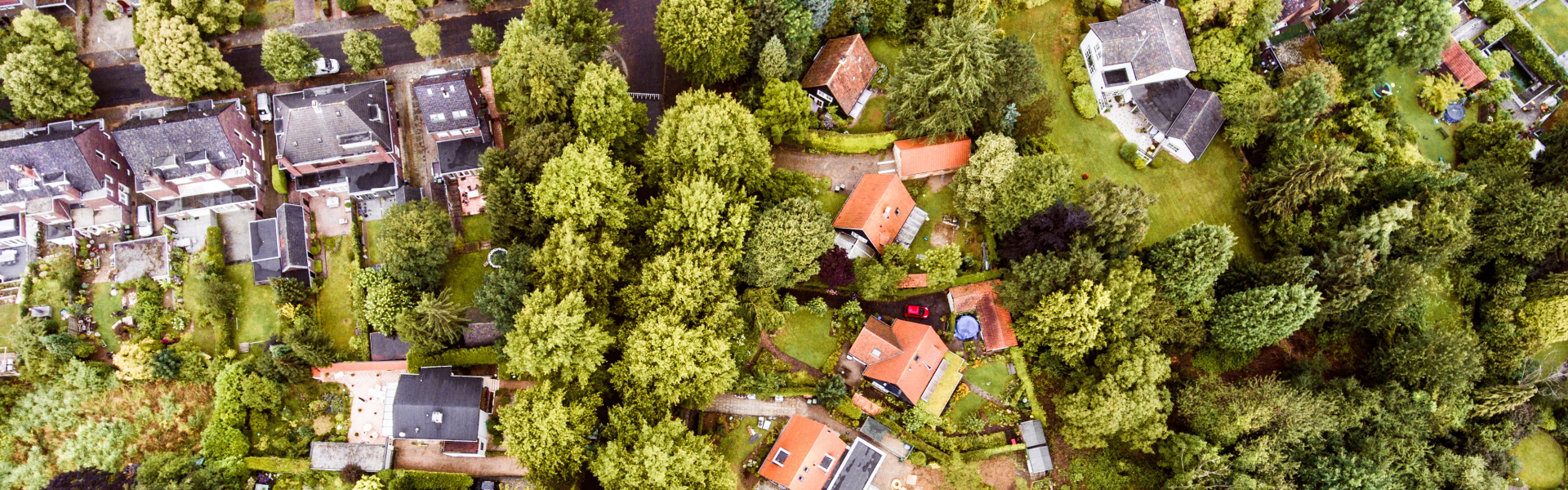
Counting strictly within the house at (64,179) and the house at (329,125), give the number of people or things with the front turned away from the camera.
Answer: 2

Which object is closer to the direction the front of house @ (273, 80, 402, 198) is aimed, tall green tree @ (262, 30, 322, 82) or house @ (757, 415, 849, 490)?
the tall green tree

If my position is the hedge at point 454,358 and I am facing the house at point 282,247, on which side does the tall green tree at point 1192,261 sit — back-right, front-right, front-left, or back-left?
back-right

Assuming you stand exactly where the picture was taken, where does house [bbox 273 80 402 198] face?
facing away from the viewer

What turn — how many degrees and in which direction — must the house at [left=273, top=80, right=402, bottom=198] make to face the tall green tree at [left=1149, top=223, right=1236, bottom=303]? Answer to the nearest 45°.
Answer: approximately 135° to its right

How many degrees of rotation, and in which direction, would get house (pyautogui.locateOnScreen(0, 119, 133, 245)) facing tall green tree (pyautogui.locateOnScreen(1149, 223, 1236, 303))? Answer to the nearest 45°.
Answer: approximately 135° to its right

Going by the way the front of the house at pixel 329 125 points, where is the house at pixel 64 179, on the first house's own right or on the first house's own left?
on the first house's own left

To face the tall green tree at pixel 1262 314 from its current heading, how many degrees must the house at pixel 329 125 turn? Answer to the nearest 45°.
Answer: approximately 135° to its right

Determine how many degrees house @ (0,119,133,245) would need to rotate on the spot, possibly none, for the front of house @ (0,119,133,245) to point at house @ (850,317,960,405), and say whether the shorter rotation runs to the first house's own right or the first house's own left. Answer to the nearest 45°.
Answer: approximately 135° to the first house's own right

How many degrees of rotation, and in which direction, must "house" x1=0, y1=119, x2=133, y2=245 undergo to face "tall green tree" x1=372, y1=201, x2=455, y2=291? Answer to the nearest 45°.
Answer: approximately 135° to its right

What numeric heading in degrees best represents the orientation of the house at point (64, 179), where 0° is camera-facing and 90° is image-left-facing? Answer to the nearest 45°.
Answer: approximately 180°
